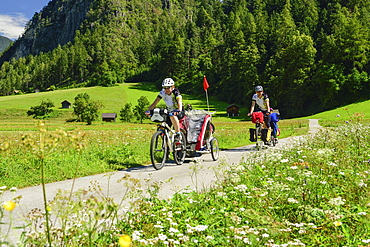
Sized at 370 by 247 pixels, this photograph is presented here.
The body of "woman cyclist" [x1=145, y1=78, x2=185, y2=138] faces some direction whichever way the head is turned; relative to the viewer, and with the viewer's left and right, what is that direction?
facing the viewer and to the left of the viewer

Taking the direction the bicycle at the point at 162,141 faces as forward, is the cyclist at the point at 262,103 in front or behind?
behind

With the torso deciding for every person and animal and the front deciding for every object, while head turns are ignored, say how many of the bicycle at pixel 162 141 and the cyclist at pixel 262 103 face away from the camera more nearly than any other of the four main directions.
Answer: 0

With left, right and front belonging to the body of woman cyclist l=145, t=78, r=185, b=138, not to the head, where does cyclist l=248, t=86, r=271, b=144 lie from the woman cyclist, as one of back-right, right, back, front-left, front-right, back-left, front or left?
back

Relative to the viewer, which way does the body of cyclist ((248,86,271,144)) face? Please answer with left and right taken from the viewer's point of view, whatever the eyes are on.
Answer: facing the viewer

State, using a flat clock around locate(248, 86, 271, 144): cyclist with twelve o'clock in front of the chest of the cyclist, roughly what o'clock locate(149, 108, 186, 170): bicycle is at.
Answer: The bicycle is roughly at 1 o'clock from the cyclist.
